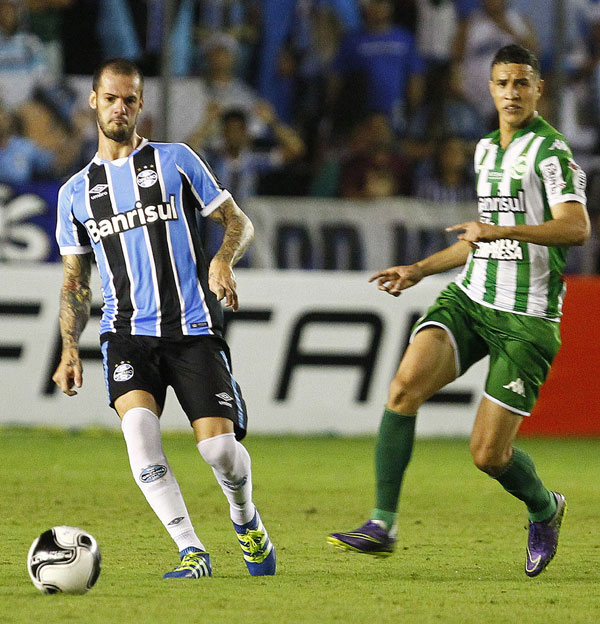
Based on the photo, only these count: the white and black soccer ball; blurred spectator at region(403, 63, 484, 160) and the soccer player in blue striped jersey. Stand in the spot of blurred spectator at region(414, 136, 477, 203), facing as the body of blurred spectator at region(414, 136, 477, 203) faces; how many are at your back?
1

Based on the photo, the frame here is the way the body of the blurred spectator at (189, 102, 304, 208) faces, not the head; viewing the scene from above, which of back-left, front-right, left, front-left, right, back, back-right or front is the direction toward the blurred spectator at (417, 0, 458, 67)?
back-left

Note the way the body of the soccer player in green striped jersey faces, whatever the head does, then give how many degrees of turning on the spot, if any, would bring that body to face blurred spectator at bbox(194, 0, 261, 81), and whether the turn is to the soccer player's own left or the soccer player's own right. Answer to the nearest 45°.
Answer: approximately 135° to the soccer player's own right

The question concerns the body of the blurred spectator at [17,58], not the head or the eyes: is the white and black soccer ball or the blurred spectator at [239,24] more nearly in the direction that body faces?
the white and black soccer ball
